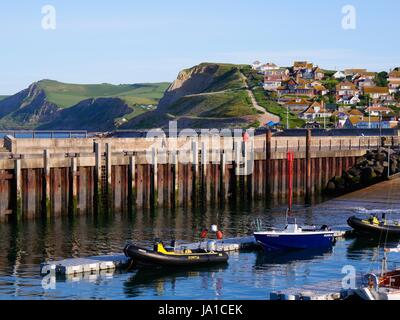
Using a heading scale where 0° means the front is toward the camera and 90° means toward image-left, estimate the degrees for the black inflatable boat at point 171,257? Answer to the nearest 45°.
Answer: approximately 90°

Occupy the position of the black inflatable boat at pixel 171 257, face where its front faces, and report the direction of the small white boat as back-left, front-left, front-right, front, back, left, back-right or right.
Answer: back-left
